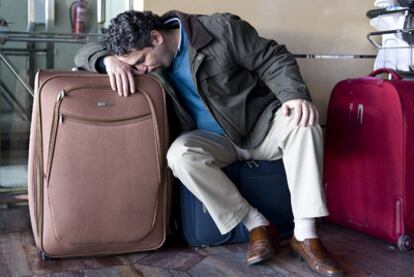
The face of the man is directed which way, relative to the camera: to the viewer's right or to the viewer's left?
to the viewer's left

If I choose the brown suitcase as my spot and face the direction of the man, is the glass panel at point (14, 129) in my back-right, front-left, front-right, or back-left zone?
back-left

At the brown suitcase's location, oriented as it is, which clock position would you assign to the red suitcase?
The red suitcase is roughly at 9 o'clock from the brown suitcase.

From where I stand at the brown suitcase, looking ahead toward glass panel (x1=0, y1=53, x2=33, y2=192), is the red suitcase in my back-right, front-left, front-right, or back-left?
back-right

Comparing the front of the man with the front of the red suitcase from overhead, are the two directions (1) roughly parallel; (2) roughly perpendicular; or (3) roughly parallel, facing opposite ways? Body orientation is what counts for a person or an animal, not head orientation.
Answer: roughly parallel

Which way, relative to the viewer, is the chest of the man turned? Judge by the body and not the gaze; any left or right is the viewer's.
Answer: facing the viewer and to the left of the viewer

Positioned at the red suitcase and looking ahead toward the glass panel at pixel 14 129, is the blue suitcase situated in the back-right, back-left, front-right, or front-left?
front-left

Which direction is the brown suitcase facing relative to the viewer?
toward the camera

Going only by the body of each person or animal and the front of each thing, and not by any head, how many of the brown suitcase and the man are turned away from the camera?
0

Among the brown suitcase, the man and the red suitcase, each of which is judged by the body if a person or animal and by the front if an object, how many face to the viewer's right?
0

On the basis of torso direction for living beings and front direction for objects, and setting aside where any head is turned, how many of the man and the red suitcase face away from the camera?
0
